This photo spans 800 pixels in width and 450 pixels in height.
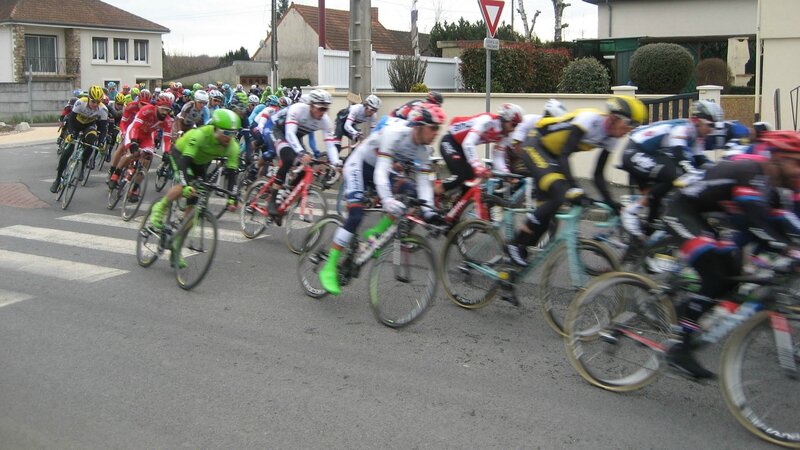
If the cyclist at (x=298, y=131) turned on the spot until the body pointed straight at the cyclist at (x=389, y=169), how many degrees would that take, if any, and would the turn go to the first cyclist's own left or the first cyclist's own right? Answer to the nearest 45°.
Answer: approximately 45° to the first cyclist's own right

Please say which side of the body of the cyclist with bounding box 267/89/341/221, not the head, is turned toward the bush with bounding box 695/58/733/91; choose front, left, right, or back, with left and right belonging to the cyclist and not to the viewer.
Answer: left

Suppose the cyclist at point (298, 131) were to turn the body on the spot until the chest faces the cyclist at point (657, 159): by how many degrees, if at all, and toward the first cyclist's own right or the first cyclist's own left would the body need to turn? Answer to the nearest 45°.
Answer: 0° — they already face them

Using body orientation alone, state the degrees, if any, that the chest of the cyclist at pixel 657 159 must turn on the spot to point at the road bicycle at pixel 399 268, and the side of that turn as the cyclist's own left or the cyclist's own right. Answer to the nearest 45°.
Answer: approximately 135° to the cyclist's own right

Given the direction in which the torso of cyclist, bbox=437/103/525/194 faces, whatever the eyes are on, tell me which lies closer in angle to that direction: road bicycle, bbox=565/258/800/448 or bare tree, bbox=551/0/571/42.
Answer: the road bicycle

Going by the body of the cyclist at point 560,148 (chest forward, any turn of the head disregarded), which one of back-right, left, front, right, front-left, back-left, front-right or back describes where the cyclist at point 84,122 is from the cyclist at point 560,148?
back

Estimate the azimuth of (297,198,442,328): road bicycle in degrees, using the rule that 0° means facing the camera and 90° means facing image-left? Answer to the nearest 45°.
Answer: approximately 315°

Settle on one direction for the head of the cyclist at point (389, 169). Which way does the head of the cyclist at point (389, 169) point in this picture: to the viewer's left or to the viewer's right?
to the viewer's right

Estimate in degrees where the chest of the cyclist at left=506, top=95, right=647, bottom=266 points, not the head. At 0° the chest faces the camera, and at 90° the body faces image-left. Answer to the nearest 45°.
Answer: approximately 315°

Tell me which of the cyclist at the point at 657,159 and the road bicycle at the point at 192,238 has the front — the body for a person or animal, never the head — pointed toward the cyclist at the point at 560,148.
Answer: the road bicycle

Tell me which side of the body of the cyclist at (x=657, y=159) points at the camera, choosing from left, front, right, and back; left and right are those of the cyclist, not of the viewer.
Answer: right

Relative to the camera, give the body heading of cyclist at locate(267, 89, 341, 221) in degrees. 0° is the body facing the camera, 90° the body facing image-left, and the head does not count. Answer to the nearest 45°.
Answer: approximately 315°

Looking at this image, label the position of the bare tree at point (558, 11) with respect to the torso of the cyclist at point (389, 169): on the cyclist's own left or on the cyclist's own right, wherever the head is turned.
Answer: on the cyclist's own left
